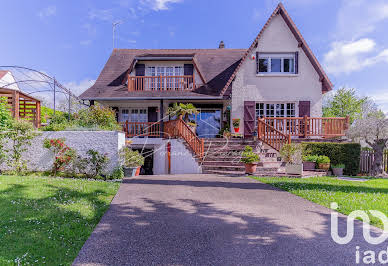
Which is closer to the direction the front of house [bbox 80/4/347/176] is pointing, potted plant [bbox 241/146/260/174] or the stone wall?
the potted plant

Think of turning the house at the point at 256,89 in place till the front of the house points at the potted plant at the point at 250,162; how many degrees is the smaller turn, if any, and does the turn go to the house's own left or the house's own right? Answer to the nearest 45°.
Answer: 0° — it already faces it

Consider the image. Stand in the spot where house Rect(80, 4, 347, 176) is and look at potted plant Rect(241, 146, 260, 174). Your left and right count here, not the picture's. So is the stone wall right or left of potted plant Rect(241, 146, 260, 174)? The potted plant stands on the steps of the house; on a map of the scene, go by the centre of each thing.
right

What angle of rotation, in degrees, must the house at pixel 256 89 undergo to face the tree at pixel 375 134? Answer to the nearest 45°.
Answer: approximately 45° to its left

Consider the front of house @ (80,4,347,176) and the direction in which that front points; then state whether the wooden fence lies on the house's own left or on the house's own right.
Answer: on the house's own left

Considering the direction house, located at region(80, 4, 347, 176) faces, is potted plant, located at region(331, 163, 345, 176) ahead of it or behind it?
ahead

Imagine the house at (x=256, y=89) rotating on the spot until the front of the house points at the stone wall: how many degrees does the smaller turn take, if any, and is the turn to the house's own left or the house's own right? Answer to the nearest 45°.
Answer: approximately 45° to the house's own right

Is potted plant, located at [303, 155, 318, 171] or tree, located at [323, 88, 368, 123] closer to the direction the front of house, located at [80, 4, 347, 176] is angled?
the potted plant

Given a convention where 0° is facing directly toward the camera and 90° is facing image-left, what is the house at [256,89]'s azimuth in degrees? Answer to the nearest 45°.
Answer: approximately 0°

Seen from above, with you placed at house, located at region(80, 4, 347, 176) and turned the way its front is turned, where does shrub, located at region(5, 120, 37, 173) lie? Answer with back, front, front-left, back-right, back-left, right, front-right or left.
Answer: front-right
